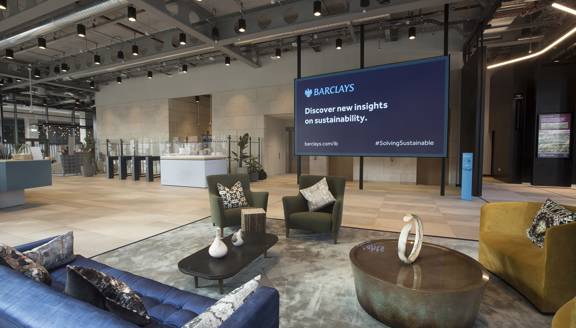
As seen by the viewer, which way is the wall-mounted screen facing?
toward the camera

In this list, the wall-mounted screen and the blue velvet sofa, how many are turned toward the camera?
1

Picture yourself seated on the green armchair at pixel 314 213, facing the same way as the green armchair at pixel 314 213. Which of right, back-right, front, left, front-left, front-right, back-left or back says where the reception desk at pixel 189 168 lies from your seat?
right

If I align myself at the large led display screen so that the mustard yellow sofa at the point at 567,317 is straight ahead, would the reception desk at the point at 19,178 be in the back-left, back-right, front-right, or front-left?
front-right

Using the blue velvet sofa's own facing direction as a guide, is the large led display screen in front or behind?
in front

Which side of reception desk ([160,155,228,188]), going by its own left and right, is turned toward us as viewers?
front

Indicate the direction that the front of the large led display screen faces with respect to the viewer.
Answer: facing the viewer and to the left of the viewer

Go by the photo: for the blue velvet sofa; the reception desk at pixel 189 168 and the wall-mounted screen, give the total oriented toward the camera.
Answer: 2

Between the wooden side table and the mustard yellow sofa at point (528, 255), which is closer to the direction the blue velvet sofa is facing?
the wooden side table

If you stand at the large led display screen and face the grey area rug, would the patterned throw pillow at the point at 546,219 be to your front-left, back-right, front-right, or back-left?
front-left

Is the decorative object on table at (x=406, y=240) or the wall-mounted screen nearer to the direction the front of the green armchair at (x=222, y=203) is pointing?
the decorative object on table

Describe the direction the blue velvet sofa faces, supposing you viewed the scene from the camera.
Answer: facing away from the viewer and to the right of the viewer

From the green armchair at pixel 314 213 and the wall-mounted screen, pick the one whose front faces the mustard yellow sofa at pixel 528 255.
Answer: the wall-mounted screen

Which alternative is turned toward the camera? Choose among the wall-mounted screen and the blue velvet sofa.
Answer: the wall-mounted screen

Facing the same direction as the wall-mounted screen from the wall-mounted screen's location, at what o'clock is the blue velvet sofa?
The blue velvet sofa is roughly at 12 o'clock from the wall-mounted screen.
